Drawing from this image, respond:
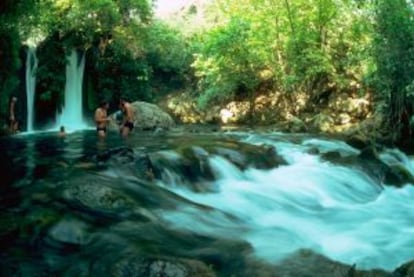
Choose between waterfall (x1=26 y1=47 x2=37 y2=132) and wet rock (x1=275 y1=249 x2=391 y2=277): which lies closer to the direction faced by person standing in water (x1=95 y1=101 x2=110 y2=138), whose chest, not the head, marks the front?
the wet rock

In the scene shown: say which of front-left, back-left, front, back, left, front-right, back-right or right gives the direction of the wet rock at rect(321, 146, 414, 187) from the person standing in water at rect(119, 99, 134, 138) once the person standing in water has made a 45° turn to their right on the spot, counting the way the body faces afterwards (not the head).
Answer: back

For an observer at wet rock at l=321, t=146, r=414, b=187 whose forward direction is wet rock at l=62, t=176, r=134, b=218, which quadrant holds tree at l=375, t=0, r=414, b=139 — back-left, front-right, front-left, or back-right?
back-right

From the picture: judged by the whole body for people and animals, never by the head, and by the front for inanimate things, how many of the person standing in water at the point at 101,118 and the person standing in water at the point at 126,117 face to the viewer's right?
1

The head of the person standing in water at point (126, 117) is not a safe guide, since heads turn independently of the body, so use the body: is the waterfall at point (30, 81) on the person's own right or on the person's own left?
on the person's own right

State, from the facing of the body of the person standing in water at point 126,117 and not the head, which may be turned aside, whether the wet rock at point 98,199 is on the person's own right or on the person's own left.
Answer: on the person's own left

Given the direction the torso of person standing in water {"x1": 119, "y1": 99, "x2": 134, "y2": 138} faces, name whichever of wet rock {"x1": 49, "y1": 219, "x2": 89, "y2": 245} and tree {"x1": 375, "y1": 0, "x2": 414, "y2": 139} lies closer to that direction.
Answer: the wet rock

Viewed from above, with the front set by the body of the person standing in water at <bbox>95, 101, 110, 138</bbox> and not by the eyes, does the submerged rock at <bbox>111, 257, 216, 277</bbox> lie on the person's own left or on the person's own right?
on the person's own right

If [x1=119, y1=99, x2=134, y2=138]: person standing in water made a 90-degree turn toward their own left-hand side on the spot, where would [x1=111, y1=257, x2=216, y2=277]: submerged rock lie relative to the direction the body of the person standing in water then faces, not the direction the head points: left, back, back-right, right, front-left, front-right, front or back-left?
front

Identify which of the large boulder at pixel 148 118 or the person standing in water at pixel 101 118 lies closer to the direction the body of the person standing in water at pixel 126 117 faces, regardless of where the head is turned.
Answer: the person standing in water

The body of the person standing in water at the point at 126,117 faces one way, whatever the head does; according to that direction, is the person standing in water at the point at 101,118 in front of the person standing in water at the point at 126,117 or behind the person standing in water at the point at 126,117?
in front

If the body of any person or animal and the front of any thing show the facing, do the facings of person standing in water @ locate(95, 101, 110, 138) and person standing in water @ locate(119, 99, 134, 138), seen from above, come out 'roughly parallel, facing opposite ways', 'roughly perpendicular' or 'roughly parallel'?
roughly parallel, facing opposite ways

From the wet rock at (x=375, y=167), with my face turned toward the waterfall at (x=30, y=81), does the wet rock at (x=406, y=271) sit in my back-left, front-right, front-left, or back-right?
back-left
